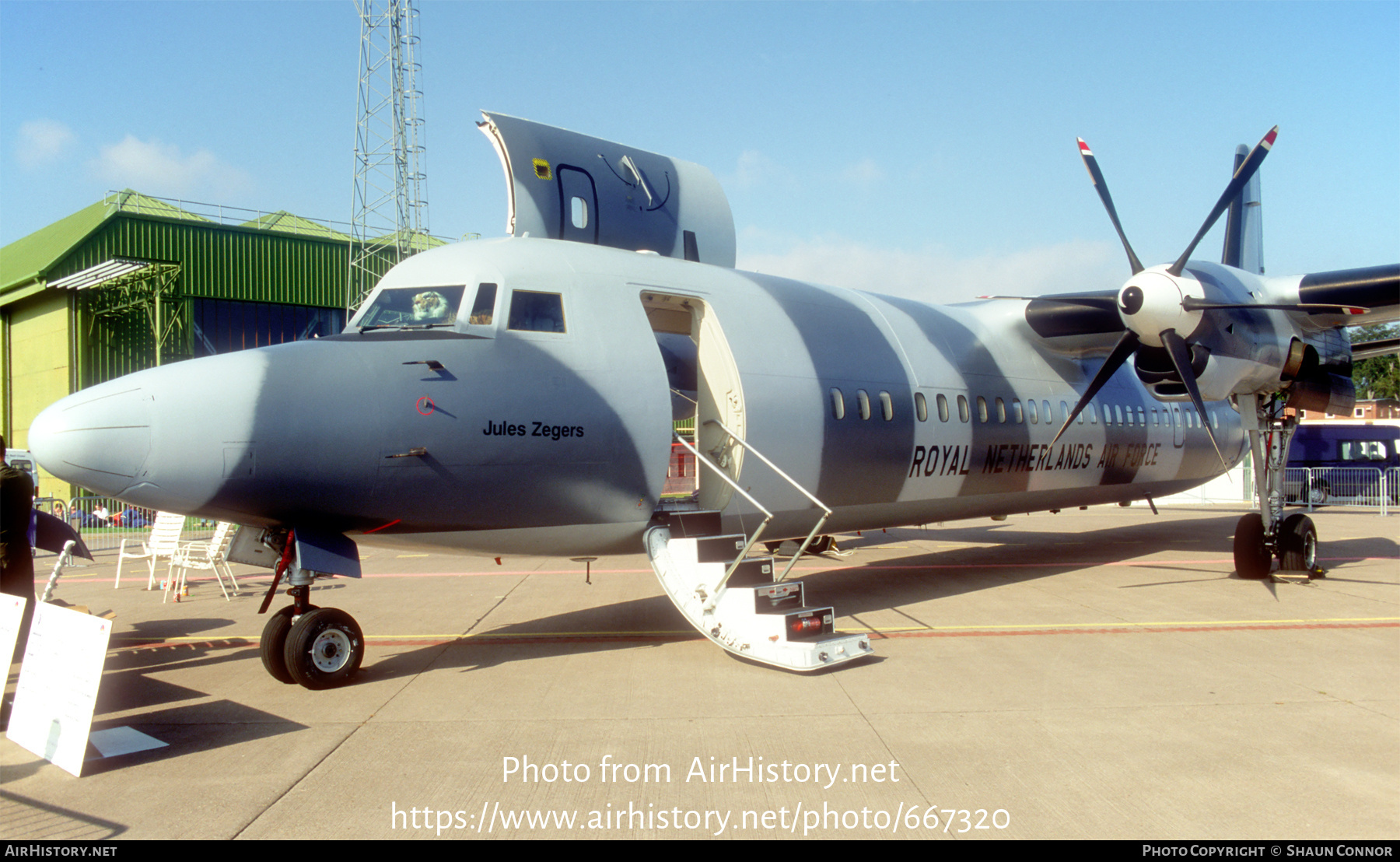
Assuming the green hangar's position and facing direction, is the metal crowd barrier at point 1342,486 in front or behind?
in front

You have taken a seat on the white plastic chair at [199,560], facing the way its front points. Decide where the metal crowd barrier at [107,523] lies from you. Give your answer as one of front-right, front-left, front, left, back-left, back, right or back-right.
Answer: right

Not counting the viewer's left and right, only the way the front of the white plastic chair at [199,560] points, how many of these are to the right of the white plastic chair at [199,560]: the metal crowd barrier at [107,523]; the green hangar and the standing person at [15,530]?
2

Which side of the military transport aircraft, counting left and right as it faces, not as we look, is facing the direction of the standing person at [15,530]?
front

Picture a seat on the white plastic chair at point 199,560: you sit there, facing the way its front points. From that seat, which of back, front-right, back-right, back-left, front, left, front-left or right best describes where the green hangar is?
right

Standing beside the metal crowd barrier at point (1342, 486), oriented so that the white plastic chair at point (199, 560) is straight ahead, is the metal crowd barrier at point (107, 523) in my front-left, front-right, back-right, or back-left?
front-right

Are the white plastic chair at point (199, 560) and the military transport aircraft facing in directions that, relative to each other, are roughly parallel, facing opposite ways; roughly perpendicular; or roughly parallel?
roughly parallel

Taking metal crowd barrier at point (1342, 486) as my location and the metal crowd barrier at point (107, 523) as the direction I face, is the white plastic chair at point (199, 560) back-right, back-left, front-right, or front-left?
front-left

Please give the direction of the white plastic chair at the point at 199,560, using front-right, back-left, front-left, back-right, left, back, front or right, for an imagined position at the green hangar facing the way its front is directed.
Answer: front-right

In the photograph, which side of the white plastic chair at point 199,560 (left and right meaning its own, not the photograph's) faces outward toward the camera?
left

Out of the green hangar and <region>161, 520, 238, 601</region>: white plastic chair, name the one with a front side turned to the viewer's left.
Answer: the white plastic chair

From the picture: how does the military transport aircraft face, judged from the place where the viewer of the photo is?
facing the viewer and to the left of the viewer

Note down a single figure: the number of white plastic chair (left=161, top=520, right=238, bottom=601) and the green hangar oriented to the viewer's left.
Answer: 1
